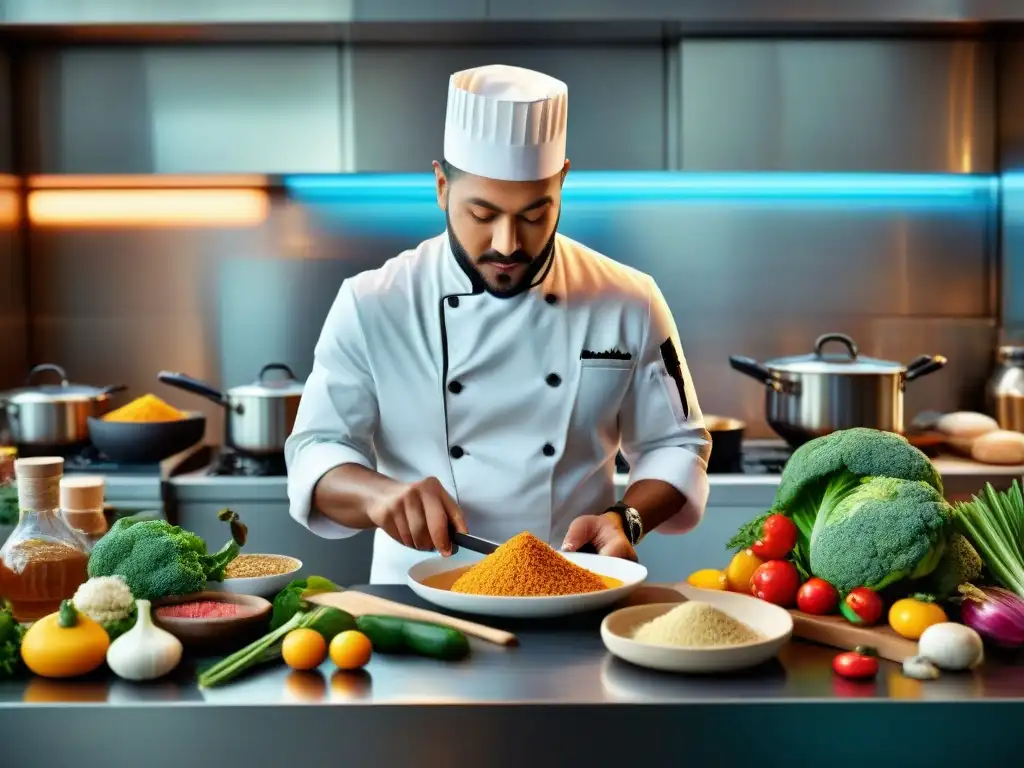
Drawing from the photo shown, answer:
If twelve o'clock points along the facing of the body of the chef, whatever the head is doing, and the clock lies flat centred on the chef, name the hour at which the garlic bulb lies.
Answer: The garlic bulb is roughly at 1 o'clock from the chef.

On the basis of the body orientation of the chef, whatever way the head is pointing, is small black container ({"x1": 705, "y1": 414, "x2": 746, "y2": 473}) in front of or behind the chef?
behind

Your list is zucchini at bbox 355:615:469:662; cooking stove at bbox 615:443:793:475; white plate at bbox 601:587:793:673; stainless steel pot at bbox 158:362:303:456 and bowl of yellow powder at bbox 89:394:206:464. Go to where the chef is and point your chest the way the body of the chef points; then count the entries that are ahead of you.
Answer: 2

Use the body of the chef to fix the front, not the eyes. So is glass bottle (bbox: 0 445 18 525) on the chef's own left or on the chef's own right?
on the chef's own right

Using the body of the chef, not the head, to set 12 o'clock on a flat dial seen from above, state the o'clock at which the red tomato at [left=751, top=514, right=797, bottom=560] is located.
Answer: The red tomato is roughly at 11 o'clock from the chef.

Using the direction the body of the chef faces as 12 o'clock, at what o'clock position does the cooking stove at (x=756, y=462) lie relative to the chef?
The cooking stove is roughly at 7 o'clock from the chef.

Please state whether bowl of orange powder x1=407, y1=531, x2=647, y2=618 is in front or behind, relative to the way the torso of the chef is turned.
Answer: in front

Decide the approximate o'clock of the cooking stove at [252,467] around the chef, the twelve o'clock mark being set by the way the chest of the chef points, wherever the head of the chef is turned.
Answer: The cooking stove is roughly at 5 o'clock from the chef.

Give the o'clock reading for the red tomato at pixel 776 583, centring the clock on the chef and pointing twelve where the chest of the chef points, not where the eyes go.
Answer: The red tomato is roughly at 11 o'clock from the chef.

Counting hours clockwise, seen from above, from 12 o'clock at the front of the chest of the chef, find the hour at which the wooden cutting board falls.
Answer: The wooden cutting board is roughly at 11 o'clock from the chef.

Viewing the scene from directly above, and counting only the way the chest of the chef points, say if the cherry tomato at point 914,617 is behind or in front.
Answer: in front

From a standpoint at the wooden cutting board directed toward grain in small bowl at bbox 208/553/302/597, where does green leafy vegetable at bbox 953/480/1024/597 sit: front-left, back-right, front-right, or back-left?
back-right

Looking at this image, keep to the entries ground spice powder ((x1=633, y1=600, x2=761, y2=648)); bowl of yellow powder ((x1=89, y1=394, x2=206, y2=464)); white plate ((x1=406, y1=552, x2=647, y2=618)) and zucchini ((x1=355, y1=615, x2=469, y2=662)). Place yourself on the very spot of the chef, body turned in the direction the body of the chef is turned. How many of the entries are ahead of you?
3

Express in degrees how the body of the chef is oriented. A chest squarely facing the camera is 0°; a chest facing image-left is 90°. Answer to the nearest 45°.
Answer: approximately 0°

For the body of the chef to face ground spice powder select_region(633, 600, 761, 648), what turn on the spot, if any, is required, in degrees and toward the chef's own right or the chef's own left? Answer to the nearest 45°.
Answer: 0° — they already face it
